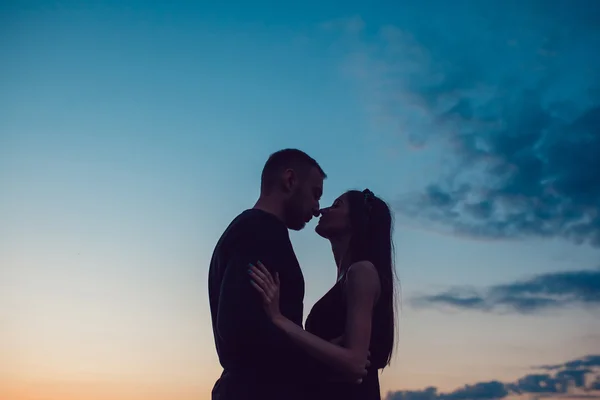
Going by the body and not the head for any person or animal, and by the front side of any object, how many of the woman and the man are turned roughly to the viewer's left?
1

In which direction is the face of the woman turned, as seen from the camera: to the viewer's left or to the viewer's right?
to the viewer's left

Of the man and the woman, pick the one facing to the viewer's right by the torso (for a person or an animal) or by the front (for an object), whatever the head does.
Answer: the man

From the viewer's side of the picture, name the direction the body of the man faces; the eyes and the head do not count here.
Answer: to the viewer's right

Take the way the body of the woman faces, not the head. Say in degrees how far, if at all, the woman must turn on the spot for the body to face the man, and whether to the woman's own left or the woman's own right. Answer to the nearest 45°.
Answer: approximately 45° to the woman's own left

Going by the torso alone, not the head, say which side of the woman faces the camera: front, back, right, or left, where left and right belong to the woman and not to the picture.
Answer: left

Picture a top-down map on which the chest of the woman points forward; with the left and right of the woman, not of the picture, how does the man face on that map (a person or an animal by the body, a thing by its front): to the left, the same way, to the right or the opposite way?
the opposite way

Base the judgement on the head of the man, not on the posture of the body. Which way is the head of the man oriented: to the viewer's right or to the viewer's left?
to the viewer's right
